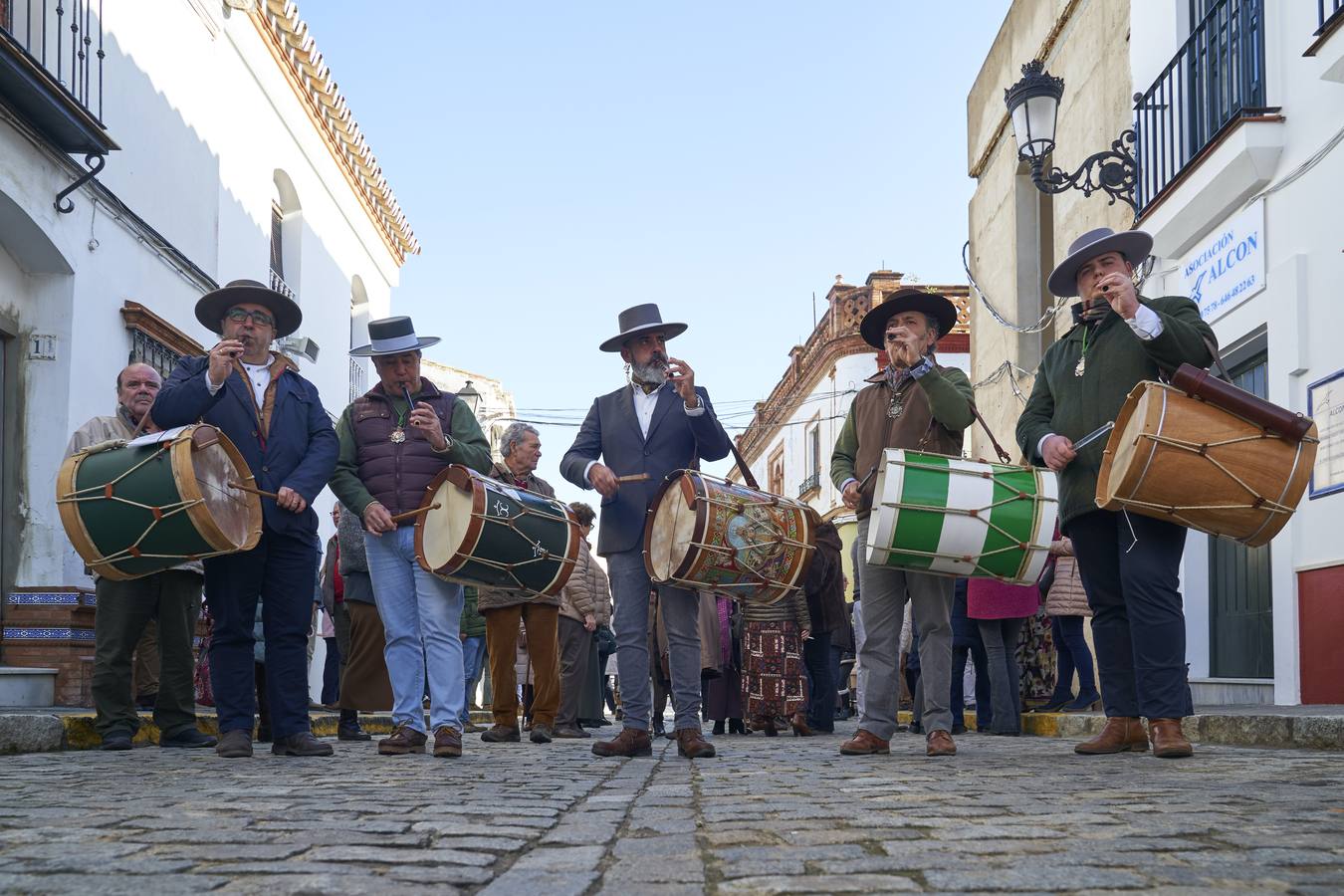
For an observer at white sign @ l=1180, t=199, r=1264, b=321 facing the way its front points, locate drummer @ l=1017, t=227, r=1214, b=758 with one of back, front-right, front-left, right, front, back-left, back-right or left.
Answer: front-left

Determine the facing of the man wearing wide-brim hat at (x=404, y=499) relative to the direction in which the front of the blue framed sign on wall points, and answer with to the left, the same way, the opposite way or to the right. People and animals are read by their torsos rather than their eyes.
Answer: to the left

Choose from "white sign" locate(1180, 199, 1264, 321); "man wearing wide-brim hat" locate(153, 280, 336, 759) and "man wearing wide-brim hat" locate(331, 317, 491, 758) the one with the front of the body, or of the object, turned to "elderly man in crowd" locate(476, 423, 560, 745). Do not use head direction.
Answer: the white sign

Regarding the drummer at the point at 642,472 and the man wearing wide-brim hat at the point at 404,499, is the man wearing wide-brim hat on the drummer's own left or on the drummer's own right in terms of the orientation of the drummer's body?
on the drummer's own right

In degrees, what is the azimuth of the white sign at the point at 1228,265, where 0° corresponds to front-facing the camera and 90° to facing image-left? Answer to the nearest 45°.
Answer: approximately 45°

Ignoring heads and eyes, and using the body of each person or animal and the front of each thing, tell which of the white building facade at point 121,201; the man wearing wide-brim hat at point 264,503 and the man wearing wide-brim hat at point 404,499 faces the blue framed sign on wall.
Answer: the white building facade

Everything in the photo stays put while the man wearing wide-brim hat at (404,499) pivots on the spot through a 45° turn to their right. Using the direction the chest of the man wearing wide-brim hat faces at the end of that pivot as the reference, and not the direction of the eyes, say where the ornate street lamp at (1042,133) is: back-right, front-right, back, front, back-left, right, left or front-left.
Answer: back

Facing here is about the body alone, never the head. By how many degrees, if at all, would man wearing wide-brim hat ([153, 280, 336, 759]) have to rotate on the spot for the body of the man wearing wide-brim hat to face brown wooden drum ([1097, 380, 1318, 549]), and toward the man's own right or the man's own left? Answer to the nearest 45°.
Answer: approximately 45° to the man's own left

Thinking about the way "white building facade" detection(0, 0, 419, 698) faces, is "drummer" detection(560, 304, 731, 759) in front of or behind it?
in front

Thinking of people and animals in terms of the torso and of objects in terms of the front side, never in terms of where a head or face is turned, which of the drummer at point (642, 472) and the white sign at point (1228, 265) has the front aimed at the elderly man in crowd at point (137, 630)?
the white sign

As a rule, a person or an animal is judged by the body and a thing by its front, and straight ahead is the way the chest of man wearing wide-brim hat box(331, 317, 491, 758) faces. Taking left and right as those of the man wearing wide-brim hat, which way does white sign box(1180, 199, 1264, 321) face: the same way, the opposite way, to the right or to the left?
to the right

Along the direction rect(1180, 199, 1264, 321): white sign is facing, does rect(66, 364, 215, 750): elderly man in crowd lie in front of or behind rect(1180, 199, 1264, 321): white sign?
in front

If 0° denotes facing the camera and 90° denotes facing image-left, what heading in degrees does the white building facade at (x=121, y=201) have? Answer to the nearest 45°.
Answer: approximately 315°
